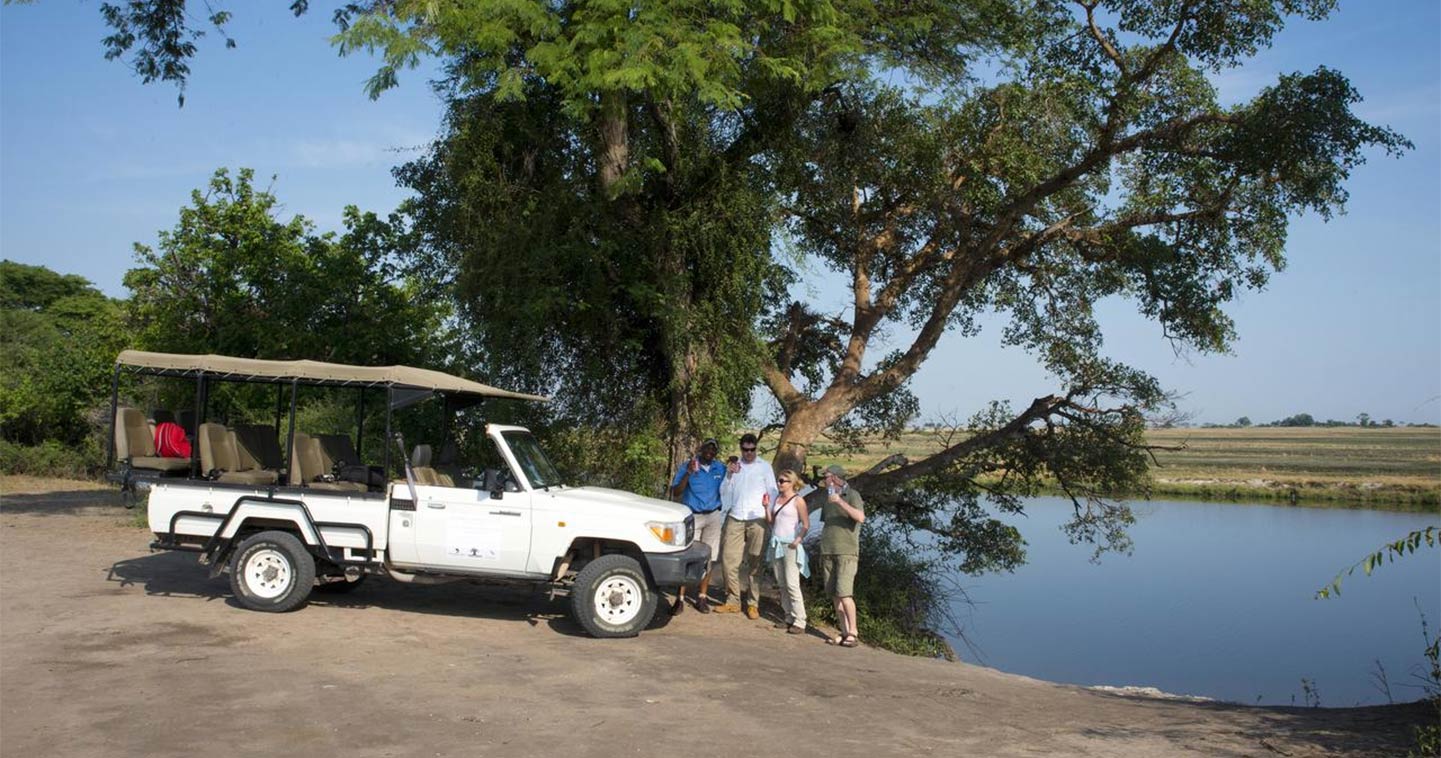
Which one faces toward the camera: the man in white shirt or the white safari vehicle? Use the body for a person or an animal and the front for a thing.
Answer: the man in white shirt

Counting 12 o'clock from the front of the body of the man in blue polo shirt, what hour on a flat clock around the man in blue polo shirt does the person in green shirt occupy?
The person in green shirt is roughly at 10 o'clock from the man in blue polo shirt.

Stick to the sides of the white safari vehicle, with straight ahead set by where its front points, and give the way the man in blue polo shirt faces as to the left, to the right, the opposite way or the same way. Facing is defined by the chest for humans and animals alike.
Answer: to the right

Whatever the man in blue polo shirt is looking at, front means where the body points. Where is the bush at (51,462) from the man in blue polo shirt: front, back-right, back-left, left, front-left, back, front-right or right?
back-right

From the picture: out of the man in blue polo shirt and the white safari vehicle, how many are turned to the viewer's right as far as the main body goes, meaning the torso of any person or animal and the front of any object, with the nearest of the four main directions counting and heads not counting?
1

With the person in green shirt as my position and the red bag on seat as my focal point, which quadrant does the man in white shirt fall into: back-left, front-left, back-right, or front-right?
front-right

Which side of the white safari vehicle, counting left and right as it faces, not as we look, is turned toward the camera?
right

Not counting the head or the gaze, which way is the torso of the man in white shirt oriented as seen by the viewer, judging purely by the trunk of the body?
toward the camera

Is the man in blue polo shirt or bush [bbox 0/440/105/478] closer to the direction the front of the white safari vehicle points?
the man in blue polo shirt

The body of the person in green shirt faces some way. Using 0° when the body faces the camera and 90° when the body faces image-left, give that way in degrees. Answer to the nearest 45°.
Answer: approximately 45°

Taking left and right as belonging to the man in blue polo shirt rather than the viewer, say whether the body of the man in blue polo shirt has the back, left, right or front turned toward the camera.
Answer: front

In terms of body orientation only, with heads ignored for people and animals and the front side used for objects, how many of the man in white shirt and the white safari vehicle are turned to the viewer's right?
1

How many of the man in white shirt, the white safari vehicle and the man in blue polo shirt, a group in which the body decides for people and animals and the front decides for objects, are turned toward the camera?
2
